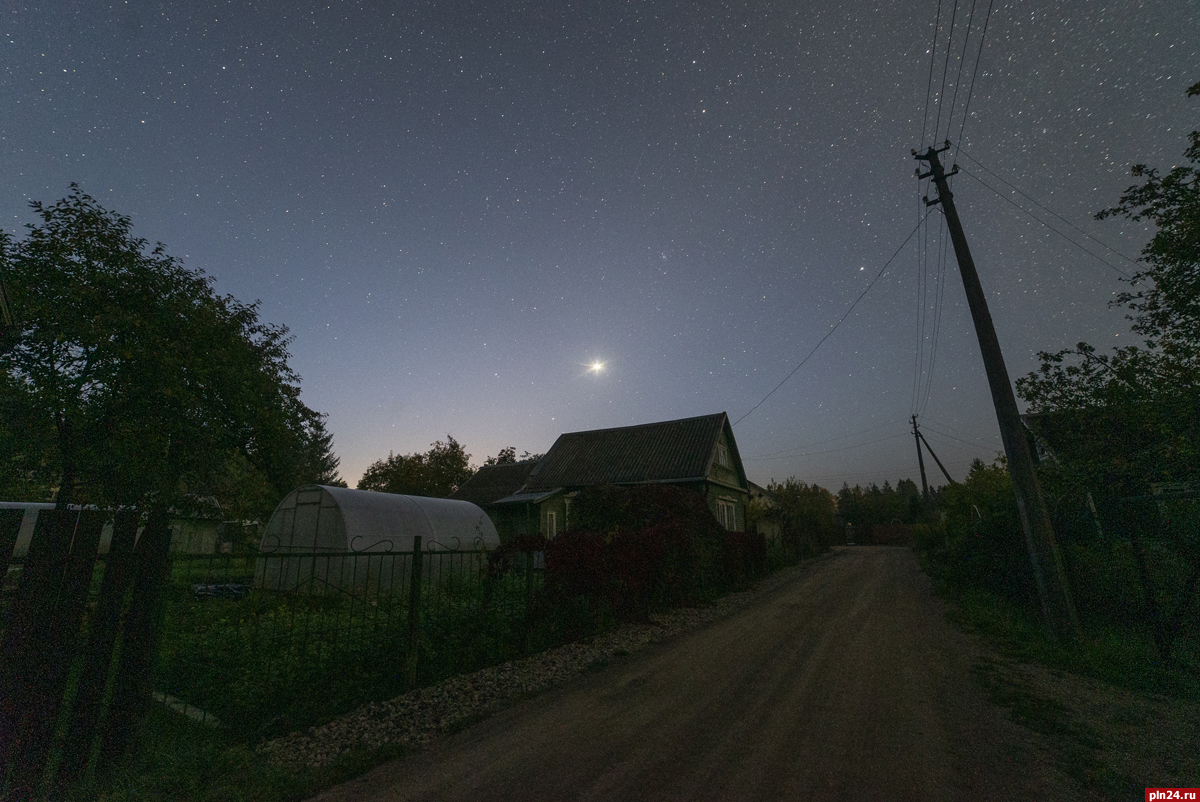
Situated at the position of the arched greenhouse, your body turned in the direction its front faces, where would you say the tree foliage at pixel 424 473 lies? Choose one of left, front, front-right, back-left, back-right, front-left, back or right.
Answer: back-right

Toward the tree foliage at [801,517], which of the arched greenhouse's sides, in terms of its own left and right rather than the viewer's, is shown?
back

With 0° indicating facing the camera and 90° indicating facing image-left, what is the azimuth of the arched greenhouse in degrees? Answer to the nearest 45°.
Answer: approximately 45°

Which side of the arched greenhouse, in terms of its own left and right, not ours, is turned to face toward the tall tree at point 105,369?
front

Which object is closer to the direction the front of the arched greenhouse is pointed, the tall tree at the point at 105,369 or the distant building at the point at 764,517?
the tall tree

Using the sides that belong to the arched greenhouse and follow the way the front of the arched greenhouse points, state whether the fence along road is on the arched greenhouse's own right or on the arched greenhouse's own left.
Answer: on the arched greenhouse's own left

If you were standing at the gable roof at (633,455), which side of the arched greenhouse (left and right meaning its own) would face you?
back

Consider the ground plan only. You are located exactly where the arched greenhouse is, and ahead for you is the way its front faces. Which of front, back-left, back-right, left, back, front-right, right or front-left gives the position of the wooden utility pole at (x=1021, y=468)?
left
